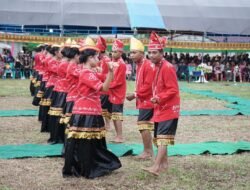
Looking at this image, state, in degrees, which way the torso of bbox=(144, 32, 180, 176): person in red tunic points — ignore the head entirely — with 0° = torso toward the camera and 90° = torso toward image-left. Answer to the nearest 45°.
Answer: approximately 45°

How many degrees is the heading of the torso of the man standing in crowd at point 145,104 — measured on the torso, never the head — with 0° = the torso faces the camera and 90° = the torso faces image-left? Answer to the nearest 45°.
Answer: approximately 45°

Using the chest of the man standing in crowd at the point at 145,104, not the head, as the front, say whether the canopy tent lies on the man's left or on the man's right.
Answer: on the man's right

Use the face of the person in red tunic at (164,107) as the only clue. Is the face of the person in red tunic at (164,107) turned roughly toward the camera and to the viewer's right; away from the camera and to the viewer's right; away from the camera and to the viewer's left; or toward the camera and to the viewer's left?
toward the camera and to the viewer's left

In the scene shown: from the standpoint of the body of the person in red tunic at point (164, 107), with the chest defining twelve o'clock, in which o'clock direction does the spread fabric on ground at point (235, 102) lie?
The spread fabric on ground is roughly at 5 o'clock from the person in red tunic.

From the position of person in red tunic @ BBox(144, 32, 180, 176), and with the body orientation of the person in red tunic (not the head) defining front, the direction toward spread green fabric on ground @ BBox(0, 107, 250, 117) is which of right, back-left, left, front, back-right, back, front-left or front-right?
back-right

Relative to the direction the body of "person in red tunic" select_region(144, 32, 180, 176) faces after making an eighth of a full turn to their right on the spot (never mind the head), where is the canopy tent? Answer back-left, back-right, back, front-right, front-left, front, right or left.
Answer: right
